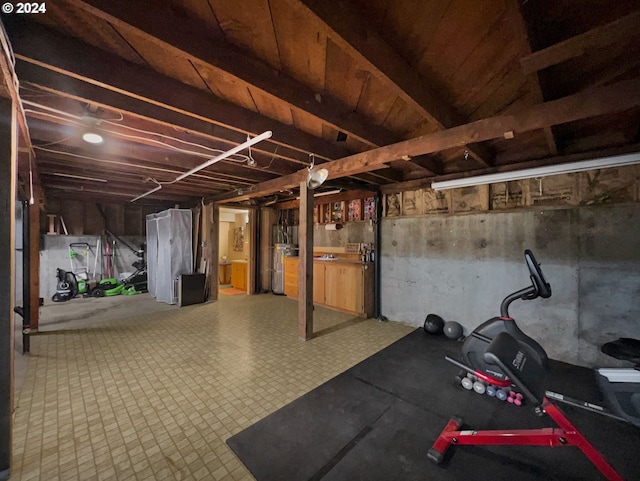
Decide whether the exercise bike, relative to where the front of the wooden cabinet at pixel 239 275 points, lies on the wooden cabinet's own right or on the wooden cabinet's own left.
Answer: on the wooden cabinet's own left

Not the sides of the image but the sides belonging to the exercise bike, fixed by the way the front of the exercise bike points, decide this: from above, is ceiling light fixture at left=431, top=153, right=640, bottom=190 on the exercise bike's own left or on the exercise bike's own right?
on the exercise bike's own right

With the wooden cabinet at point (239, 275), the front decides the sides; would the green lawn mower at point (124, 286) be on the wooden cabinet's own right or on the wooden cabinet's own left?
on the wooden cabinet's own right

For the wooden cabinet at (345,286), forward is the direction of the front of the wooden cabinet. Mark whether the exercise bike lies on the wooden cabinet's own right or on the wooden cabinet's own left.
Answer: on the wooden cabinet's own left

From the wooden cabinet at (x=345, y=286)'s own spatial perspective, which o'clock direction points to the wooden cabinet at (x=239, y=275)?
the wooden cabinet at (x=239, y=275) is roughly at 3 o'clock from the wooden cabinet at (x=345, y=286).

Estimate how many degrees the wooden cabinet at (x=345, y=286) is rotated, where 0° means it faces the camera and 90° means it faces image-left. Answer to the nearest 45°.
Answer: approximately 45°
